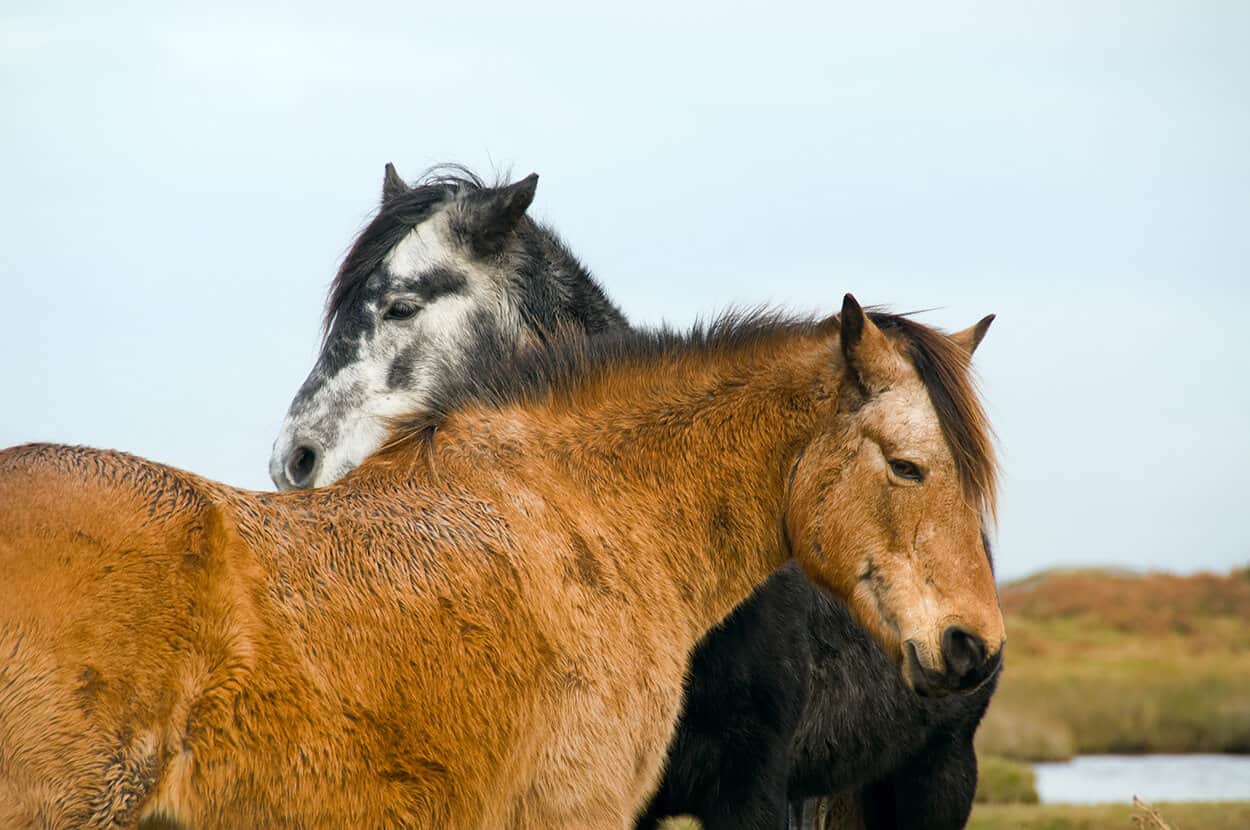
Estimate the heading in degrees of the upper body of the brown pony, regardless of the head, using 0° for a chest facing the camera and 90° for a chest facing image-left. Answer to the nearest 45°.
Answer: approximately 270°
